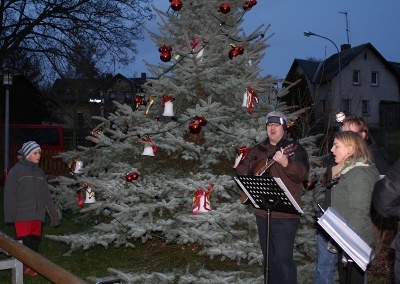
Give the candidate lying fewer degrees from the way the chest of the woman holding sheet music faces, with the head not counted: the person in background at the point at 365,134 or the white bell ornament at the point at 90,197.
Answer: the white bell ornament

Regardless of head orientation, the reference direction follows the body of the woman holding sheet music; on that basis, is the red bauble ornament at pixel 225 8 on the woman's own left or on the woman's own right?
on the woman's own right

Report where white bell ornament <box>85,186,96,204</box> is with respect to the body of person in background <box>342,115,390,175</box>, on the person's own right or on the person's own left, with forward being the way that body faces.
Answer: on the person's own right

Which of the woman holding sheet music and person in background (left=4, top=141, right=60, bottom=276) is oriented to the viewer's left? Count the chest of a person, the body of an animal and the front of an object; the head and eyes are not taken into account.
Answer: the woman holding sheet music

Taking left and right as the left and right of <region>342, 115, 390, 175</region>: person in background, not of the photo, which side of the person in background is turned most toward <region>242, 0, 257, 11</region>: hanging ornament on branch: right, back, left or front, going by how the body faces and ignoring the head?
right

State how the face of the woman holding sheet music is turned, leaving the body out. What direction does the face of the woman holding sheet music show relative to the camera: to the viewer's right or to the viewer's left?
to the viewer's left

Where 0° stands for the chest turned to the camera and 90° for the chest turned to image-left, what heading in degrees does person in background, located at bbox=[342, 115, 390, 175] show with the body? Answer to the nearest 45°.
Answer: approximately 45°

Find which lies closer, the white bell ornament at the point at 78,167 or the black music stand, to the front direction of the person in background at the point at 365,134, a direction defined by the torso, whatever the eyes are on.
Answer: the black music stand

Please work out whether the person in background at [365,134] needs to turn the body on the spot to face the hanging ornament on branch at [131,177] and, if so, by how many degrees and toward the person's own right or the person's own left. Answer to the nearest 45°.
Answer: approximately 45° to the person's own right

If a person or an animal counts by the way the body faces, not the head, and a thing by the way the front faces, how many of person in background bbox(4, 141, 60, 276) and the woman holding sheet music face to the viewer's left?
1

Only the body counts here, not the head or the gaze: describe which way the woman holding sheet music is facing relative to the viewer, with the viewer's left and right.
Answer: facing to the left of the viewer
